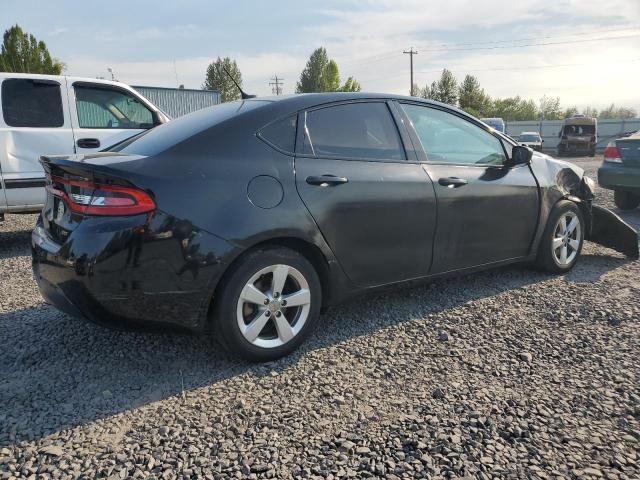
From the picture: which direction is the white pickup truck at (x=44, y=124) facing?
to the viewer's right

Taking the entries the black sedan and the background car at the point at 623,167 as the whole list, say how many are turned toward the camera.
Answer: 0

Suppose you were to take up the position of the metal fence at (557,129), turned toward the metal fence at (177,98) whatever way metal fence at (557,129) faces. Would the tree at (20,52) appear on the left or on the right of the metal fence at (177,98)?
right

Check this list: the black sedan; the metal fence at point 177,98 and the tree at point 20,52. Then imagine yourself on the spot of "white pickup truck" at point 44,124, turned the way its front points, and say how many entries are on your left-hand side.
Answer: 2

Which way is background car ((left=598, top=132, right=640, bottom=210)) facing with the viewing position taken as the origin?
facing away from the viewer and to the right of the viewer

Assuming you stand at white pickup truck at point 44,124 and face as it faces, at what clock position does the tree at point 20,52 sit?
The tree is roughly at 9 o'clock from the white pickup truck.

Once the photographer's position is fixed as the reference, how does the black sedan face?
facing away from the viewer and to the right of the viewer

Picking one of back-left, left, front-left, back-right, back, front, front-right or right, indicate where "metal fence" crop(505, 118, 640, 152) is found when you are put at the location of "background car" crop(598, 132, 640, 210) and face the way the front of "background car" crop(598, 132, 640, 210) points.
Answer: front-left

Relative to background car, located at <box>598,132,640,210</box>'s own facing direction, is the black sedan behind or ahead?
behind

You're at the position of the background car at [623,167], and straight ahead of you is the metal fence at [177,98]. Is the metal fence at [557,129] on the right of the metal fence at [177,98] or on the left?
right

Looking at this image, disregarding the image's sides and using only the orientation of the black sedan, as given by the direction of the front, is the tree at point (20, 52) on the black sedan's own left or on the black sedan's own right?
on the black sedan's own left

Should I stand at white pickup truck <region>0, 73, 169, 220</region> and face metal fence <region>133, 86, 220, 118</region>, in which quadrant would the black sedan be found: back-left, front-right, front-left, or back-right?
back-right

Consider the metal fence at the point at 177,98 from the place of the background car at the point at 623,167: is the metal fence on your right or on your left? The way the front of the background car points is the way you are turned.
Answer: on your left

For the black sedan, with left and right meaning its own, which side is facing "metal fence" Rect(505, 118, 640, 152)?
front

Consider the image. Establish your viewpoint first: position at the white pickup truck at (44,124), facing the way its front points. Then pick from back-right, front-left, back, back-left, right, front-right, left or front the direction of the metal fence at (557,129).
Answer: front-left
